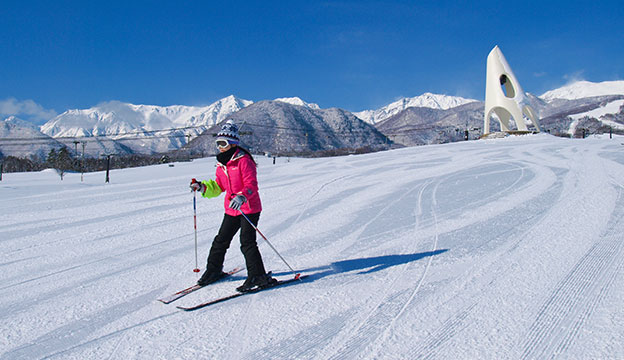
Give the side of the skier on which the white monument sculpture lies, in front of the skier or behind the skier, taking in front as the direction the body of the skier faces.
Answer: behind
